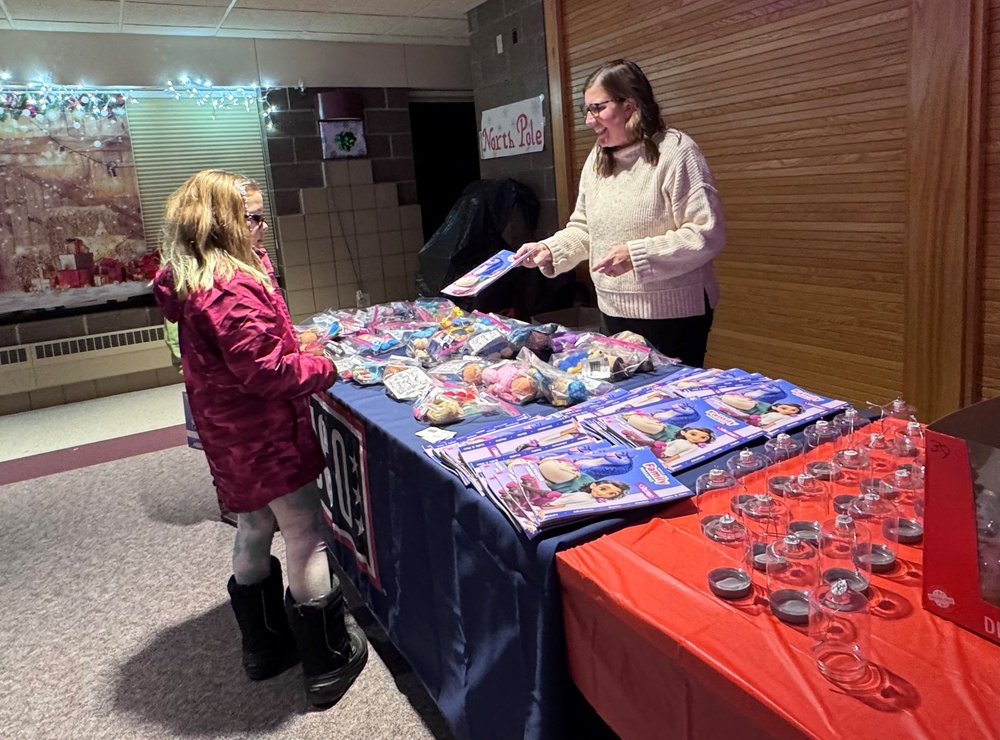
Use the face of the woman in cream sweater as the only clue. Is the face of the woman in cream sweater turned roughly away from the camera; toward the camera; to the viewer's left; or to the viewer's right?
to the viewer's left

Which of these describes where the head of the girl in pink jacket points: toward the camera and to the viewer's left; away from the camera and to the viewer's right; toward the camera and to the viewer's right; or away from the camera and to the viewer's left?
away from the camera and to the viewer's right

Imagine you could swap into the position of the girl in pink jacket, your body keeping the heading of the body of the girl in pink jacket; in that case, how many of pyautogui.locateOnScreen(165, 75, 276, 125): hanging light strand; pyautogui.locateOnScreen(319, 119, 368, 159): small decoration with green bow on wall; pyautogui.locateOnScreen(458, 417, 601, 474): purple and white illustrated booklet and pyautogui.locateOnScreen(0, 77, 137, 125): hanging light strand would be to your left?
3

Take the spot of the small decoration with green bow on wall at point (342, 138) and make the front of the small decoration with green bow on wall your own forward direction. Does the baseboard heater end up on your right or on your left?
on your right

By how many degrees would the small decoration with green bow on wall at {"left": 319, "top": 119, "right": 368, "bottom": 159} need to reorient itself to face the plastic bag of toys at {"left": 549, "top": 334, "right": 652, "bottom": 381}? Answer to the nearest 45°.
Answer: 0° — it already faces it

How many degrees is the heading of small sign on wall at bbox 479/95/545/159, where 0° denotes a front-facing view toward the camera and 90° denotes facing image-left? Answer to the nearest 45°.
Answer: approximately 45°

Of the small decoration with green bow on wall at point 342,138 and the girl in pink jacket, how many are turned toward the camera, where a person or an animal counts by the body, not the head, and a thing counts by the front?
1

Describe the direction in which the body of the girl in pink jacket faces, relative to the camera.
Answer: to the viewer's right

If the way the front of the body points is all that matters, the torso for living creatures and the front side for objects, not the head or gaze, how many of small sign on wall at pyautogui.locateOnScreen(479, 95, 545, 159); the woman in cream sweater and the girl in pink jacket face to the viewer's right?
1

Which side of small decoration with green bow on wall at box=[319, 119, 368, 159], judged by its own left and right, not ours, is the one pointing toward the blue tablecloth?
front

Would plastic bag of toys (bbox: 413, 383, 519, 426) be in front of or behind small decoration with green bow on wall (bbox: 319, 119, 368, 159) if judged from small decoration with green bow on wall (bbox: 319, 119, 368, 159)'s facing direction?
in front

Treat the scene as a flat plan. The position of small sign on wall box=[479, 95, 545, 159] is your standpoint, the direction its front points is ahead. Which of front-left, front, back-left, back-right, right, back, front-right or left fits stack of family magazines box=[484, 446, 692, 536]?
front-left

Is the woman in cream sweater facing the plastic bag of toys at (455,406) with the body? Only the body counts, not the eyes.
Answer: yes
